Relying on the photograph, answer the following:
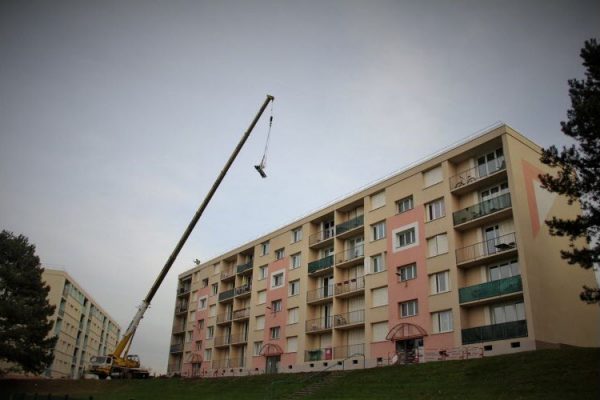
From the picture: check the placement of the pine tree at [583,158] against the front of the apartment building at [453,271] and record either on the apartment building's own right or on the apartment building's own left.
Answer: on the apartment building's own left

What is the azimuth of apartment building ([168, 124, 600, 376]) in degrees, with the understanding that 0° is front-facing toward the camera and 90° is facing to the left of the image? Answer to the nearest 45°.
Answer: approximately 45°

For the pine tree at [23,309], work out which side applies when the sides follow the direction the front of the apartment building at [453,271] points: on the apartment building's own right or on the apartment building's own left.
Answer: on the apartment building's own right

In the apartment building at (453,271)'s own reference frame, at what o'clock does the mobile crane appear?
The mobile crane is roughly at 2 o'clock from the apartment building.
